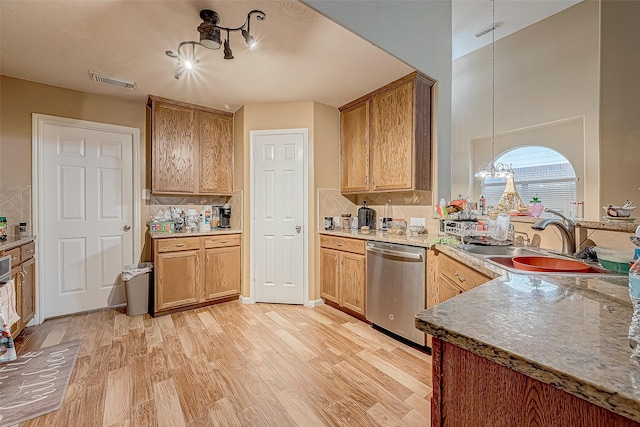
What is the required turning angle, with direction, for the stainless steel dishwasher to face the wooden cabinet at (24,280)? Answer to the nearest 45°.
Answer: approximately 45° to its right

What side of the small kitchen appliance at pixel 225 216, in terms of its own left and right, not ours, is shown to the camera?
front

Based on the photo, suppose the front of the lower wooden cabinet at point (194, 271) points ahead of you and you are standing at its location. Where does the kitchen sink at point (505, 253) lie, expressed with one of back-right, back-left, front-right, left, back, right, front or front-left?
front

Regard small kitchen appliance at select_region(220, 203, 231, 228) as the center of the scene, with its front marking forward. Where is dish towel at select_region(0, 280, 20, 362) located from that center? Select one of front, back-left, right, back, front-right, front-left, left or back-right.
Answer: front-right

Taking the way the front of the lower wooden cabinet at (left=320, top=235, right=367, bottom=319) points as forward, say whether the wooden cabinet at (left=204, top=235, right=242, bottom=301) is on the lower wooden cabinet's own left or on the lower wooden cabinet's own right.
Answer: on the lower wooden cabinet's own right

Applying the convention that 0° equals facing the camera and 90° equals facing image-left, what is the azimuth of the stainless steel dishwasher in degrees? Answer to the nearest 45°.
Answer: approximately 45°

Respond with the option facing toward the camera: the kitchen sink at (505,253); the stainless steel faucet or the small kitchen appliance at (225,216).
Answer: the small kitchen appliance

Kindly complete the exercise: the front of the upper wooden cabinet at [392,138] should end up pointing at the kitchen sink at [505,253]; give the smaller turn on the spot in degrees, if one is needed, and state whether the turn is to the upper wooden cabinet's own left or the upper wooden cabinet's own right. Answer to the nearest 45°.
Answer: approximately 90° to the upper wooden cabinet's own left

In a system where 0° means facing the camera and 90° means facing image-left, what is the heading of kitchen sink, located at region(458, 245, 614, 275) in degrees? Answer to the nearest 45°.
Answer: approximately 90°

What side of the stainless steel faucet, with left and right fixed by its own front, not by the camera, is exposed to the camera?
left

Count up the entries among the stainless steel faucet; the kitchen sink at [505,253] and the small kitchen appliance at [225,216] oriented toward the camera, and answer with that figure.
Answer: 1

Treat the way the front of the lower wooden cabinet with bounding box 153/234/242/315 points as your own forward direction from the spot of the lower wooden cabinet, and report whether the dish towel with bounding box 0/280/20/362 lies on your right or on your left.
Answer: on your right

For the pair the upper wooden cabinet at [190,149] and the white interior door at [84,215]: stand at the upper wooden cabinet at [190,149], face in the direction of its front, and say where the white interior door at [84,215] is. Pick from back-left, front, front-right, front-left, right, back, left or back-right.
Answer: back-right

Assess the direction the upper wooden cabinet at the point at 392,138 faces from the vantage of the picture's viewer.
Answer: facing the viewer and to the left of the viewer
